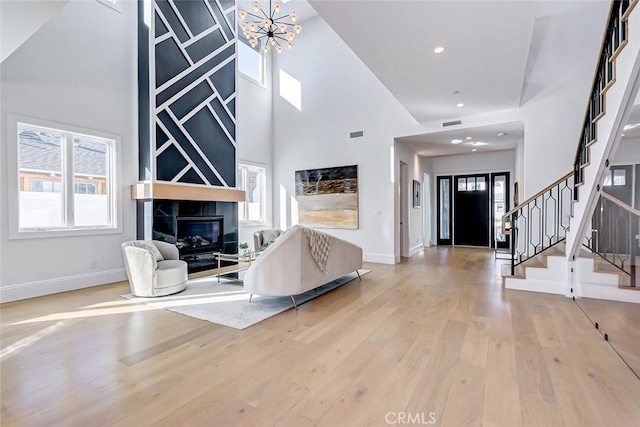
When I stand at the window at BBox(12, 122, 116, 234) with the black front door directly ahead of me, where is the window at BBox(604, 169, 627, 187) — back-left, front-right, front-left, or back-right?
front-right

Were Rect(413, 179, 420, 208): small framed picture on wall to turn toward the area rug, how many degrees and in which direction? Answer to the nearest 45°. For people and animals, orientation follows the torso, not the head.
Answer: approximately 90° to its right

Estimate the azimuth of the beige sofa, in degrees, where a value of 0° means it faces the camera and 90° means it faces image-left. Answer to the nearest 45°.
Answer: approximately 135°

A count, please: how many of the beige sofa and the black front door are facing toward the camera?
1

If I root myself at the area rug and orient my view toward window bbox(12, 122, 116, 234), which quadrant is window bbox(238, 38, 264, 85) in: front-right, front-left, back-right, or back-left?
front-right

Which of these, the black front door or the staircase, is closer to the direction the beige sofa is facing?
the black front door

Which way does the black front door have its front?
toward the camera

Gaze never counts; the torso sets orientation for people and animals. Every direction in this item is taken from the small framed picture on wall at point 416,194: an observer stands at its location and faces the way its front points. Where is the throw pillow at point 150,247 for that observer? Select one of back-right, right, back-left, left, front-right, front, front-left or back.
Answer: back-right

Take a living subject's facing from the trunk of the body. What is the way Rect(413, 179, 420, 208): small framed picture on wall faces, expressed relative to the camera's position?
facing to the right of the viewer

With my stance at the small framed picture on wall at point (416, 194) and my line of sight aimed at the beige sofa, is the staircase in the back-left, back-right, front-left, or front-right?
front-left

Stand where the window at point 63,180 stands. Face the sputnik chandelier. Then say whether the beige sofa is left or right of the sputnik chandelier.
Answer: right

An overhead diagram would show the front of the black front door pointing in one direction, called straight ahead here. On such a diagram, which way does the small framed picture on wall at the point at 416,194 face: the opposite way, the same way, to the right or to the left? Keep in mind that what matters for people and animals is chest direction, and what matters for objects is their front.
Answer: to the left

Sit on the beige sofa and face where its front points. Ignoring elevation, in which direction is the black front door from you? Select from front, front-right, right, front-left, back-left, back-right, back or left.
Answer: right
